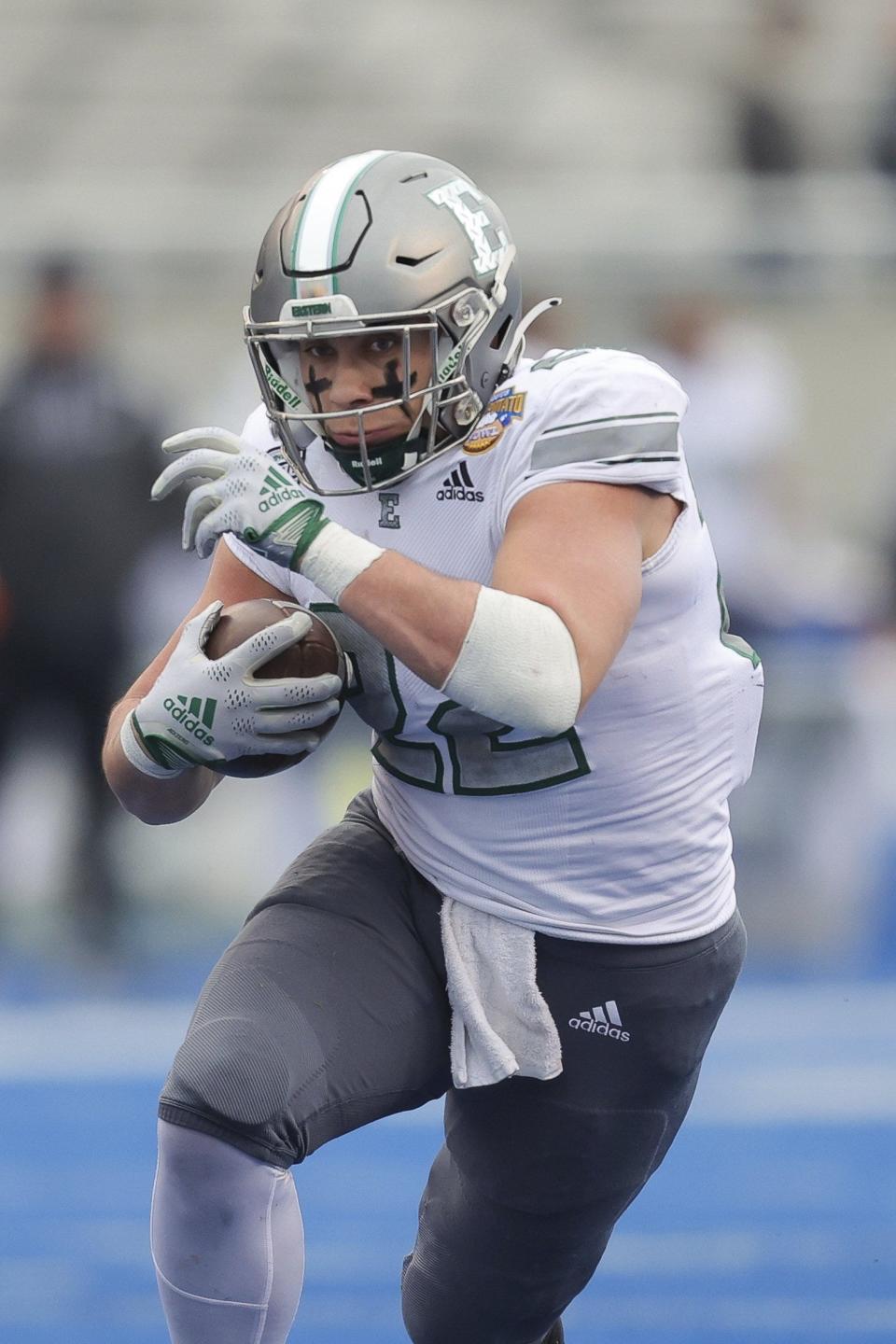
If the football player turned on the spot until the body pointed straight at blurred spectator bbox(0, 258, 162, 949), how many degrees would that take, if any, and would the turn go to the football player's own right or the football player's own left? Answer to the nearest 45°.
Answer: approximately 135° to the football player's own right

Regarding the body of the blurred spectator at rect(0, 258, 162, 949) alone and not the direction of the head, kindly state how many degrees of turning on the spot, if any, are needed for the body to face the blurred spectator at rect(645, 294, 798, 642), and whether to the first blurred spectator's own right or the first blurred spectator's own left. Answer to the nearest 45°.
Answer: approximately 90° to the first blurred spectator's own left

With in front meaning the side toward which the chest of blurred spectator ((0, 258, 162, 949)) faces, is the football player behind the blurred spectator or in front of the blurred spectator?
in front

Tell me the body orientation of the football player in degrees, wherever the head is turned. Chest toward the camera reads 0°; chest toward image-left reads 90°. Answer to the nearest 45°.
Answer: approximately 45°

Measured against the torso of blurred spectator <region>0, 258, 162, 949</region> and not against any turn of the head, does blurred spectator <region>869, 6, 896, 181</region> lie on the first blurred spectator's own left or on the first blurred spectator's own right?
on the first blurred spectator's own left

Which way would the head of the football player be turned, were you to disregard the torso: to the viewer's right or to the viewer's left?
to the viewer's left

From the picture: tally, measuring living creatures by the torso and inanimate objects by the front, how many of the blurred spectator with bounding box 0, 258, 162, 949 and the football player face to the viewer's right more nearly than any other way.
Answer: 0

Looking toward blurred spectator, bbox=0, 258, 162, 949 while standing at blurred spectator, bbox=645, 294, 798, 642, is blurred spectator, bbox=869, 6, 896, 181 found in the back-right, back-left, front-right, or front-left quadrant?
back-right

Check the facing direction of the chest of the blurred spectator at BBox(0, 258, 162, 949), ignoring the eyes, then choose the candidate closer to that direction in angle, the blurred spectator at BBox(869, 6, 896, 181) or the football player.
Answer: the football player

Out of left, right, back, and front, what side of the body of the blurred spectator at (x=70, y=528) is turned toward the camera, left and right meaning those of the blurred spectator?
front

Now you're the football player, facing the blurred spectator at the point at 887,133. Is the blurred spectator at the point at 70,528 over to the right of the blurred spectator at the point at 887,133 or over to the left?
left

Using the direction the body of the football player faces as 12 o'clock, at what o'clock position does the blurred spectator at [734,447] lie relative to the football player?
The blurred spectator is roughly at 5 o'clock from the football player.
